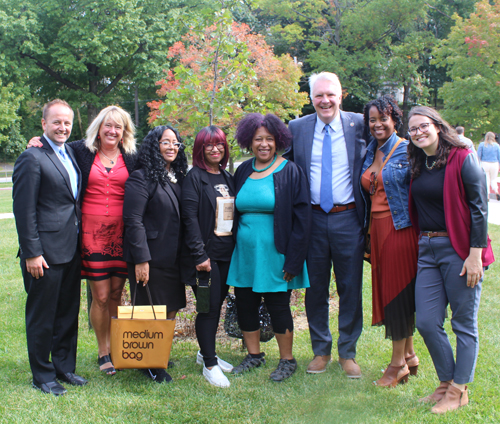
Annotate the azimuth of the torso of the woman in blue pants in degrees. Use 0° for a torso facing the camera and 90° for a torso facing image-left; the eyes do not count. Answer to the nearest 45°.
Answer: approximately 45°

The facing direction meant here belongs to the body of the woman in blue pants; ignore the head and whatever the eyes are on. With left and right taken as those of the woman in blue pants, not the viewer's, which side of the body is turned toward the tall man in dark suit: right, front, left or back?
right
